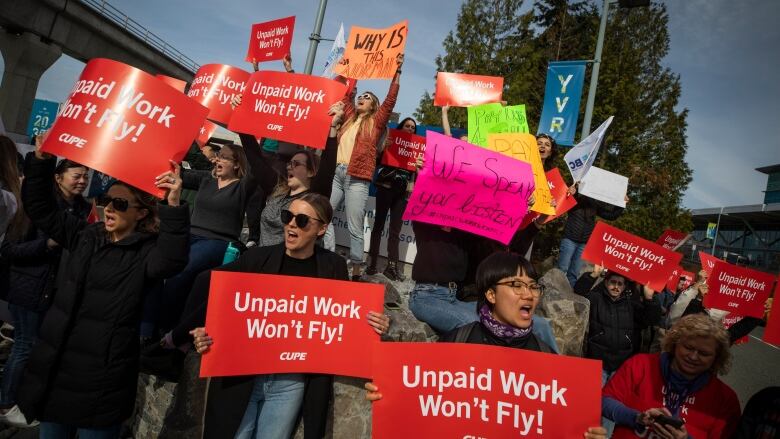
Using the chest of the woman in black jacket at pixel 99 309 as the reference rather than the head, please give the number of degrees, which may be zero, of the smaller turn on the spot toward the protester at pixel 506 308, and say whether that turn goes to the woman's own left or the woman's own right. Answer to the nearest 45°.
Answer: approximately 90° to the woman's own left

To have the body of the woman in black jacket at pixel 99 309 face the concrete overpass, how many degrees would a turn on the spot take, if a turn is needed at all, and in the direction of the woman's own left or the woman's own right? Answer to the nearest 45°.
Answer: approximately 135° to the woman's own right

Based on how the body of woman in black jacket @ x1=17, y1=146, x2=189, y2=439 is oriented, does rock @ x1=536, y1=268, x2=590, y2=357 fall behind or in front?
behind

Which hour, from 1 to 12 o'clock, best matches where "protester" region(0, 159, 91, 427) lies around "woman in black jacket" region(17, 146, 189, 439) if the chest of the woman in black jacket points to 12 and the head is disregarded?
The protester is roughly at 4 o'clock from the woman in black jacket.

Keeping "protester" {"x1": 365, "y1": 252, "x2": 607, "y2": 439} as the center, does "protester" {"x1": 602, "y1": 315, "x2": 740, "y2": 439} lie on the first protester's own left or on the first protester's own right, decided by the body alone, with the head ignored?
on the first protester's own left

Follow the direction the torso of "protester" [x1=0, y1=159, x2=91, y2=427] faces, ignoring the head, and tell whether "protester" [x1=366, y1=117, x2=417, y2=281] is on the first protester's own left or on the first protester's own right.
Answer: on the first protester's own left

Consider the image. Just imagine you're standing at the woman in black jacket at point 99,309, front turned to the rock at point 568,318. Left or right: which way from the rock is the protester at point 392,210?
left

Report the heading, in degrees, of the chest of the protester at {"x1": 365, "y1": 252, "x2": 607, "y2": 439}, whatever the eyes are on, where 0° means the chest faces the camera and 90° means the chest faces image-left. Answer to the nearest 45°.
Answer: approximately 315°
